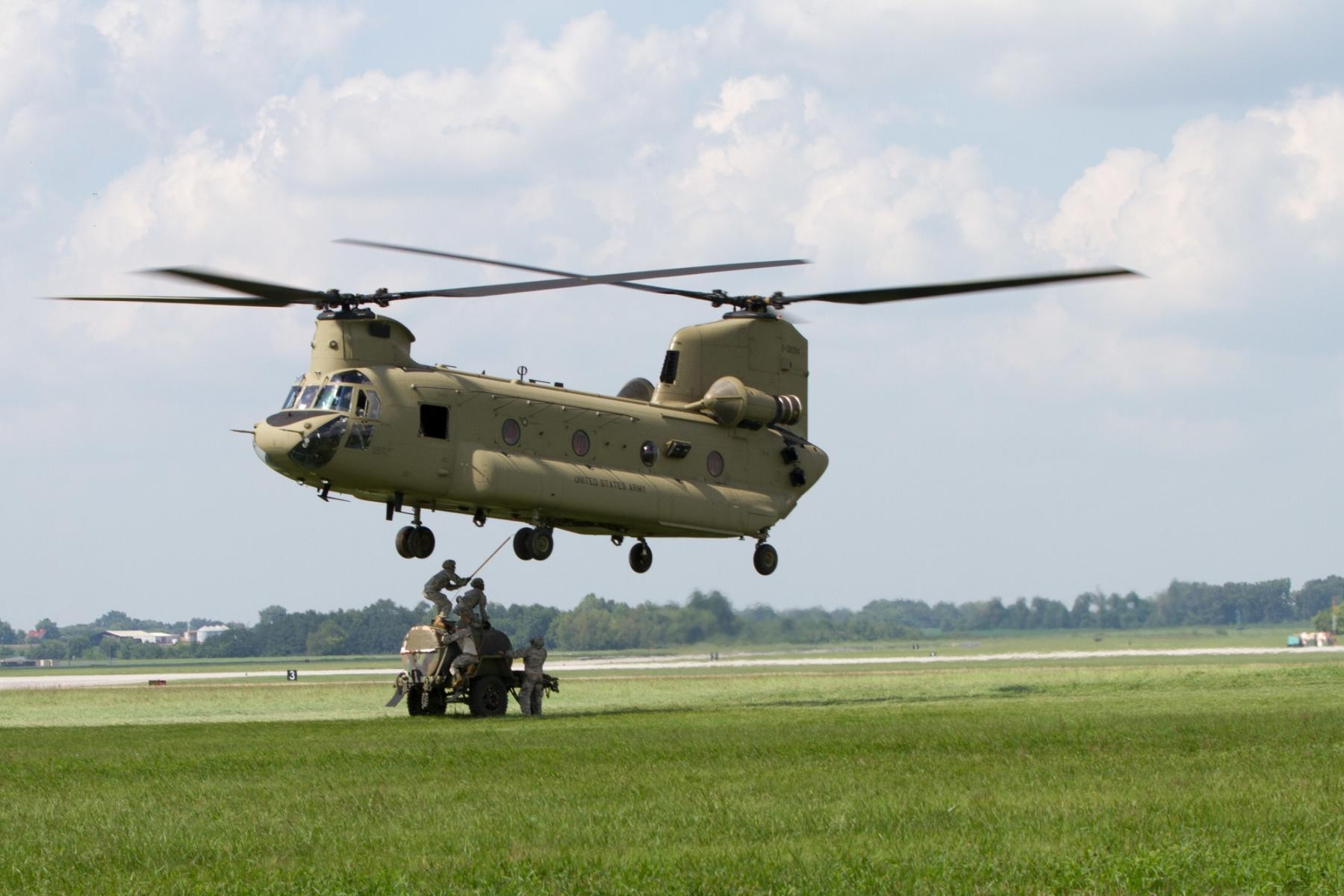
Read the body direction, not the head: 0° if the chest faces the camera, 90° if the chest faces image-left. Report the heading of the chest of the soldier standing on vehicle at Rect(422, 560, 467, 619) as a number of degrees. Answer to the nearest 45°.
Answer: approximately 270°

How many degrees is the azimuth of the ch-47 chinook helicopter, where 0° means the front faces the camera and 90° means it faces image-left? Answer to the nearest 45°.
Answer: approximately 45°
